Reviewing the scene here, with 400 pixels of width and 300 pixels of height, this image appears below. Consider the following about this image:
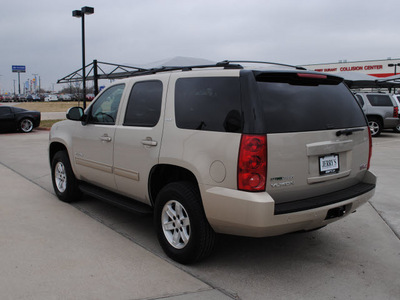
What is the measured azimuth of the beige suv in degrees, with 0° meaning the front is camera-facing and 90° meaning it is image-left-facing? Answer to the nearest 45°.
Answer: approximately 135°
